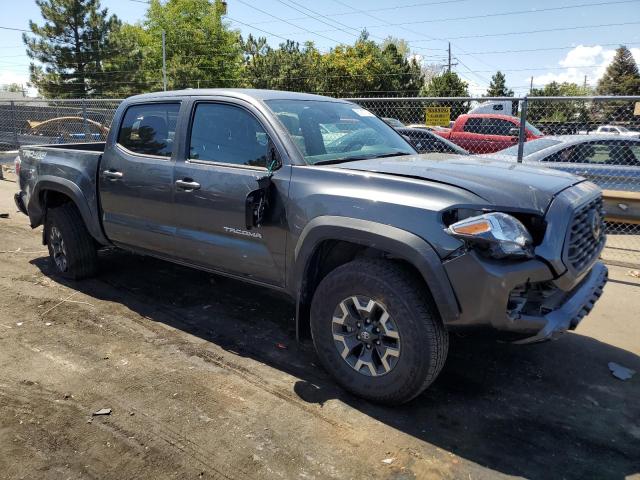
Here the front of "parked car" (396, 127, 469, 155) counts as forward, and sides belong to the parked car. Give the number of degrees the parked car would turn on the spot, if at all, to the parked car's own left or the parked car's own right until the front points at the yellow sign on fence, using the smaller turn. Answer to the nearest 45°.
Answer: approximately 90° to the parked car's own right

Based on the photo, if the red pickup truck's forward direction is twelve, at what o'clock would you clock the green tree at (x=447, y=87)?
The green tree is roughly at 9 o'clock from the red pickup truck.

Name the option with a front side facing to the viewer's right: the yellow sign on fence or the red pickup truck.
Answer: the red pickup truck

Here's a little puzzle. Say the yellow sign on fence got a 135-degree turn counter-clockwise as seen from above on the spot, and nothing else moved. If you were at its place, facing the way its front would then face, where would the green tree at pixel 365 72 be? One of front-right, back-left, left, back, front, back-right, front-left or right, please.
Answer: front-left

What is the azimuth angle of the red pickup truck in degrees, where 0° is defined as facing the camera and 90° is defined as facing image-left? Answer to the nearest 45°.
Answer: approximately 270°

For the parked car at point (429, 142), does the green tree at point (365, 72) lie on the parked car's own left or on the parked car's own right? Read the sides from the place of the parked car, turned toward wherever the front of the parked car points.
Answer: on the parked car's own left

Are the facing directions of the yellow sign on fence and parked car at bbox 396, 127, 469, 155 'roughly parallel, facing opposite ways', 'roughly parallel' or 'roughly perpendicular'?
roughly perpendicular

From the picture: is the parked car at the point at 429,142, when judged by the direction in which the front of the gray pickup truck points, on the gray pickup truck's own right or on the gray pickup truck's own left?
on the gray pickup truck's own left

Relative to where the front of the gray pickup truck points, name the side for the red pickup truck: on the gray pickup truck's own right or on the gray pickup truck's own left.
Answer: on the gray pickup truck's own left

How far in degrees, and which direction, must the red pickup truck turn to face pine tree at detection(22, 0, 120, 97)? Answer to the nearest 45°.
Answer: approximately 135° to its left

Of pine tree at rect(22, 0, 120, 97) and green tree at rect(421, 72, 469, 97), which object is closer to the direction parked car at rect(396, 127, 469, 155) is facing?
the green tree

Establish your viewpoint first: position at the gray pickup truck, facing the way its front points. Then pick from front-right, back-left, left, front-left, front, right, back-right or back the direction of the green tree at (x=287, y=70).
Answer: back-left

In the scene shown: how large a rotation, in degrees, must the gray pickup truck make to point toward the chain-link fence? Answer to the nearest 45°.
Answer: approximately 90° to its left

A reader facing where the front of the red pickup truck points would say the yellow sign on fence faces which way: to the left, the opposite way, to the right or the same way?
to the right
